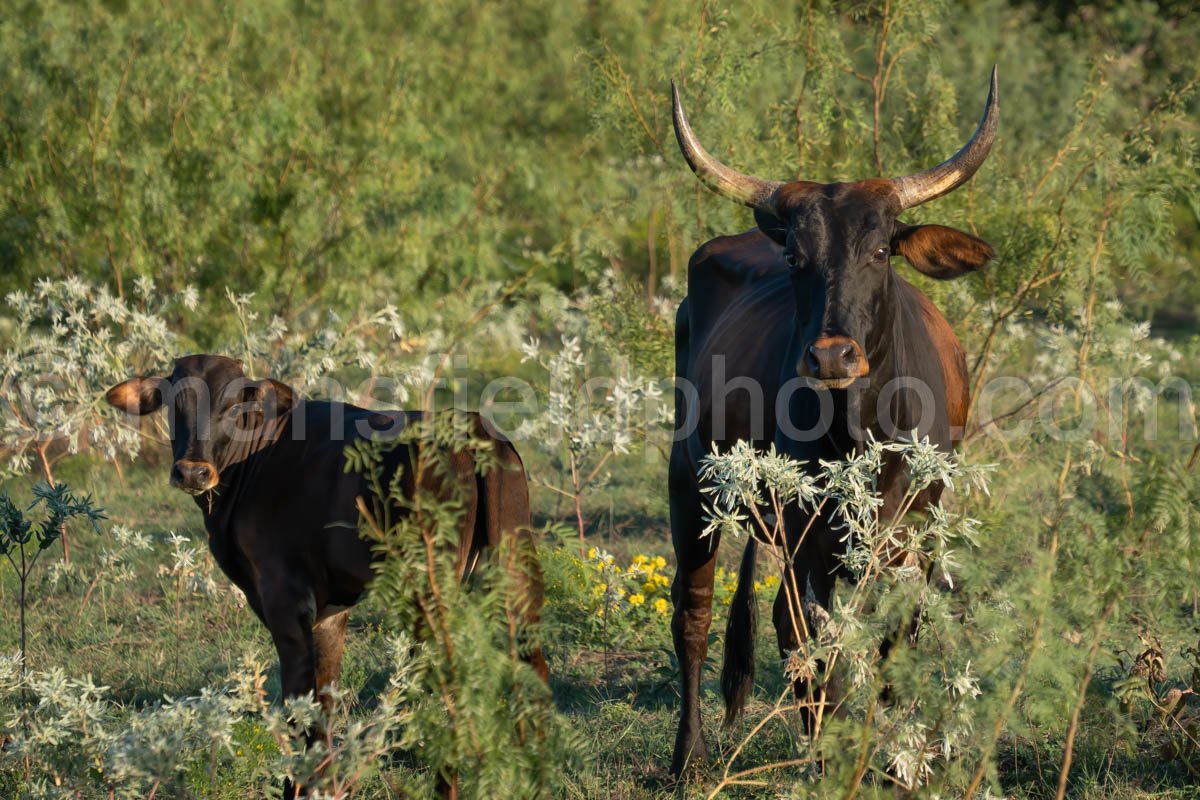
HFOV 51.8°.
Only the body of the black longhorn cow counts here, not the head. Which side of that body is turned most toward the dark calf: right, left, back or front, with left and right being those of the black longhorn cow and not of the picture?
right

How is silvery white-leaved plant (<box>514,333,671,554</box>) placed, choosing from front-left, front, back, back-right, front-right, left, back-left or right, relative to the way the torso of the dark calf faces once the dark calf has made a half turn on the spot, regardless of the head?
front

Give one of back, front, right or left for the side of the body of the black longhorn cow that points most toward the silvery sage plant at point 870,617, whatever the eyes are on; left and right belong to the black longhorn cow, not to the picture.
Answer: front

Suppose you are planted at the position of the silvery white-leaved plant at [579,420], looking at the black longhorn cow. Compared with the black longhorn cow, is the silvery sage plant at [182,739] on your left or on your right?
right

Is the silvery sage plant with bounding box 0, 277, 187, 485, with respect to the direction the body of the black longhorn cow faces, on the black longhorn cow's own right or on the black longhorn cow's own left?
on the black longhorn cow's own right

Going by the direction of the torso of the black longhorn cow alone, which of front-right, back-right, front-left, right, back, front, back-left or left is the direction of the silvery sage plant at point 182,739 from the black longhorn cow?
front-right

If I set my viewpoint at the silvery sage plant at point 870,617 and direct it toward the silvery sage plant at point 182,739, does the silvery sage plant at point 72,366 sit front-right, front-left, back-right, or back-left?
front-right

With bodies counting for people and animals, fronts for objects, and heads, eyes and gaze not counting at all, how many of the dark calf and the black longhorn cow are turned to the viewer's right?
0

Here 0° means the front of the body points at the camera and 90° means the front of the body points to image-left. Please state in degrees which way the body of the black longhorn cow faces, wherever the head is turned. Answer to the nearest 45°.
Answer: approximately 0°

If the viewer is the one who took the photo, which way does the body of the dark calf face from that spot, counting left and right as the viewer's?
facing the viewer and to the left of the viewer

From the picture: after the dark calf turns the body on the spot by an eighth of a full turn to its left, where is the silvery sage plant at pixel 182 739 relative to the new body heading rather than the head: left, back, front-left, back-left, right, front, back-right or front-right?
front

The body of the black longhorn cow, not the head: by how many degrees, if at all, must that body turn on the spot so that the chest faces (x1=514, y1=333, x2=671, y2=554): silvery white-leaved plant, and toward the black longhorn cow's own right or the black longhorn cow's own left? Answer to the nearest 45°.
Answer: approximately 135° to the black longhorn cow's own right

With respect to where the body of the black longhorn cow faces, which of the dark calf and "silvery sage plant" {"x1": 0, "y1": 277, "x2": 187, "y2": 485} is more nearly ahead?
the dark calf
